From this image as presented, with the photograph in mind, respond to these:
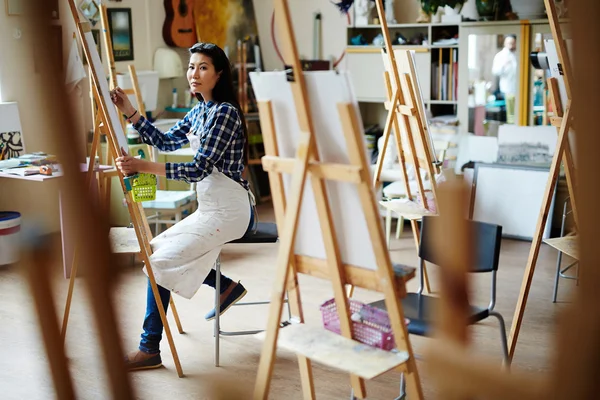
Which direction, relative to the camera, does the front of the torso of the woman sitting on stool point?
to the viewer's left

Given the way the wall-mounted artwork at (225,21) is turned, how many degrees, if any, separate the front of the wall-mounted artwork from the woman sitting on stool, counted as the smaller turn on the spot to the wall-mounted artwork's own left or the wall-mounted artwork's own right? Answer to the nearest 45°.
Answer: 0° — it already faces them

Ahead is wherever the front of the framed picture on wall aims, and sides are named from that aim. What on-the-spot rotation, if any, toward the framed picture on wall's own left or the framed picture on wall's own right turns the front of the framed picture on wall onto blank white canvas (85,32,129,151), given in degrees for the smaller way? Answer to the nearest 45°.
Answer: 0° — it already faces it

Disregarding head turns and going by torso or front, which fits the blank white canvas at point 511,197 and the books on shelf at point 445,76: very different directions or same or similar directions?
same or similar directions

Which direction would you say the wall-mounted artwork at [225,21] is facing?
toward the camera

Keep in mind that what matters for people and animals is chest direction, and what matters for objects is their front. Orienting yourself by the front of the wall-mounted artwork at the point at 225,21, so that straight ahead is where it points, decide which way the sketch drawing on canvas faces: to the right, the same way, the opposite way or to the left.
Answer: the same way

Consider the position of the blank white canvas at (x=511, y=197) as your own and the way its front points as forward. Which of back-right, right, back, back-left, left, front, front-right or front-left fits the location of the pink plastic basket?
front

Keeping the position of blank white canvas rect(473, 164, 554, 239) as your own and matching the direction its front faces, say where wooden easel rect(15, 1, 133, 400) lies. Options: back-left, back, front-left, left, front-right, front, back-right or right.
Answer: front

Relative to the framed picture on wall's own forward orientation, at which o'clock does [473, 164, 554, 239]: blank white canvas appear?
The blank white canvas is roughly at 10 o'clock from the framed picture on wall.

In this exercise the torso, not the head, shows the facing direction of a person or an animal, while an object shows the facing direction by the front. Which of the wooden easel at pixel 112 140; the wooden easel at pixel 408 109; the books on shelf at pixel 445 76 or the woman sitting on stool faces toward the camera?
the books on shelf

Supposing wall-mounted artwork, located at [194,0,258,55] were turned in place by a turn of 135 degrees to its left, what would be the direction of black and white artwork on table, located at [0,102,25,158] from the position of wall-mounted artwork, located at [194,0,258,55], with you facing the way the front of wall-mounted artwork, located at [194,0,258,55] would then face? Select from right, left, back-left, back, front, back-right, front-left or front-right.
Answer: back

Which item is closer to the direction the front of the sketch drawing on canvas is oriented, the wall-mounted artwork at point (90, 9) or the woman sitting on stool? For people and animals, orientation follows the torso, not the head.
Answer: the woman sitting on stool

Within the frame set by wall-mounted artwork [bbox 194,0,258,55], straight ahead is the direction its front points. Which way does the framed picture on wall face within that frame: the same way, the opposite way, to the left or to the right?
the same way

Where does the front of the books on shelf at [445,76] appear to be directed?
toward the camera

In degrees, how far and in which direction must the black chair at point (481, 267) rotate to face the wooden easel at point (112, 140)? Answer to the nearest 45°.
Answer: approximately 45° to its right
